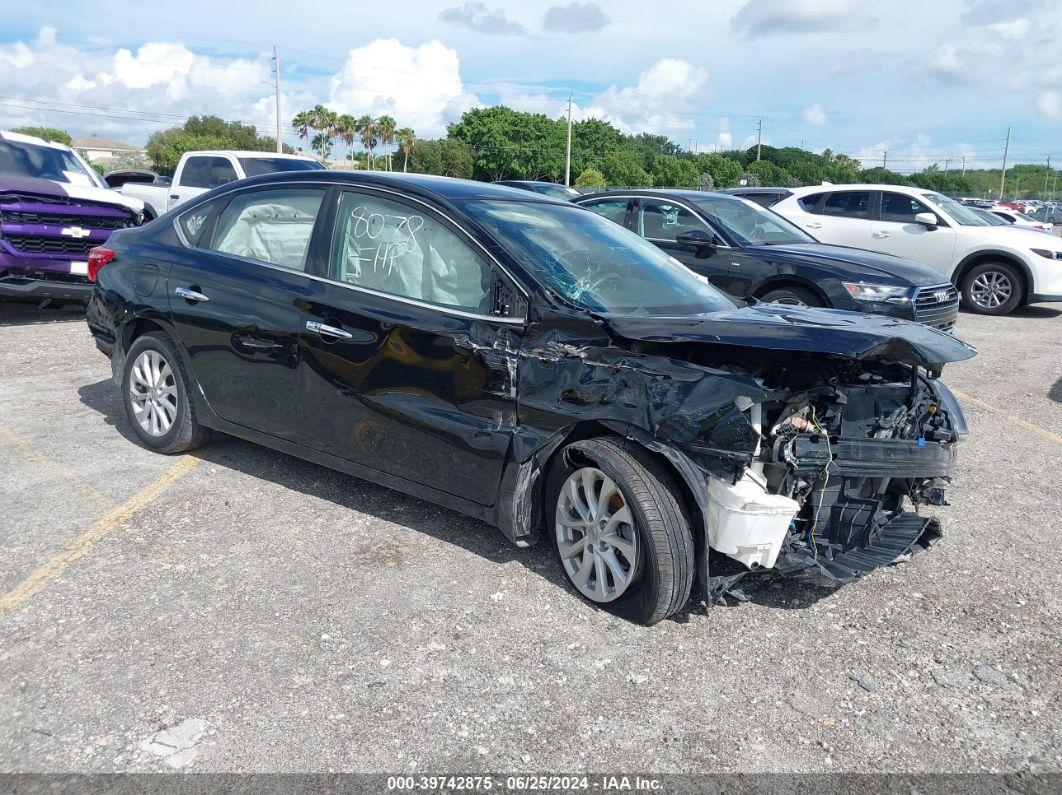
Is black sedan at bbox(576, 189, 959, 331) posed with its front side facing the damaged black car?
no

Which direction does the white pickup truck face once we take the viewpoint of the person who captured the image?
facing the viewer and to the right of the viewer

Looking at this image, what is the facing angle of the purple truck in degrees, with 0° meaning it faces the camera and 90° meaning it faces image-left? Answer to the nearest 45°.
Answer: approximately 315°

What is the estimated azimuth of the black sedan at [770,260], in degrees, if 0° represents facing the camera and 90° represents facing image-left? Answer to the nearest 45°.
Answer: approximately 315°

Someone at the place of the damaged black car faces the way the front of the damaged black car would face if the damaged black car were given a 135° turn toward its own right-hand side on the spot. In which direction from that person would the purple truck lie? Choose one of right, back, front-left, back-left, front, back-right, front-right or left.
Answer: front-right

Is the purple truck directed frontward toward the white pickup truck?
no

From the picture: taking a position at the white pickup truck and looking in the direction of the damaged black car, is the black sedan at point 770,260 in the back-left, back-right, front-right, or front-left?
front-left

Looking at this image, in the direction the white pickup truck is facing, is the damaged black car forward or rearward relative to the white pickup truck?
forward

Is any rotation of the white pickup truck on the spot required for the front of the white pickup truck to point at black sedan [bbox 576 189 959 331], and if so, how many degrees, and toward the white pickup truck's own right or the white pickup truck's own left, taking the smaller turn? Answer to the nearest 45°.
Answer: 0° — it already faces it

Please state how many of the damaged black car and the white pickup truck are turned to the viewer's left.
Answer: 0

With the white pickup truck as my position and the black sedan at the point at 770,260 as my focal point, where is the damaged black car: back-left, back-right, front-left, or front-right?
front-right
